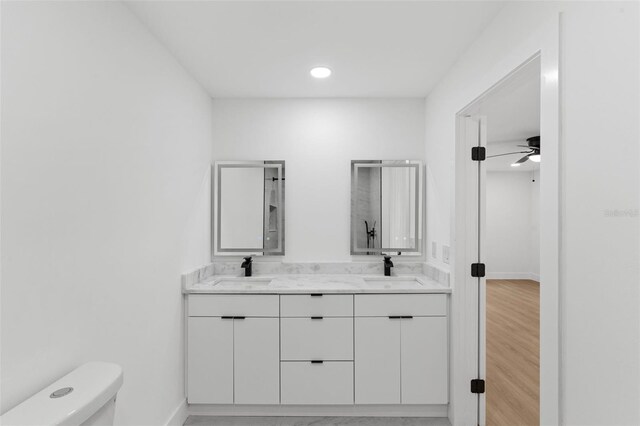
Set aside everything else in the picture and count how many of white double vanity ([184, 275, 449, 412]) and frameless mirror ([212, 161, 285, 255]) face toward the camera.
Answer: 2

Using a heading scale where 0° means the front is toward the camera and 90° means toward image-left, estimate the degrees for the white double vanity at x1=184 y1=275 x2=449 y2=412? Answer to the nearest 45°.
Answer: approximately 0°

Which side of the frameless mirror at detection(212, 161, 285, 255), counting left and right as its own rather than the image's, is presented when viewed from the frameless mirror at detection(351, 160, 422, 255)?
left

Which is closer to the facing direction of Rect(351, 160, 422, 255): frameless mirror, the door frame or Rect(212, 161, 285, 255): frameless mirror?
the door frame

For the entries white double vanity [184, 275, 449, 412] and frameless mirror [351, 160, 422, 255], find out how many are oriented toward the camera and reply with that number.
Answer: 2
